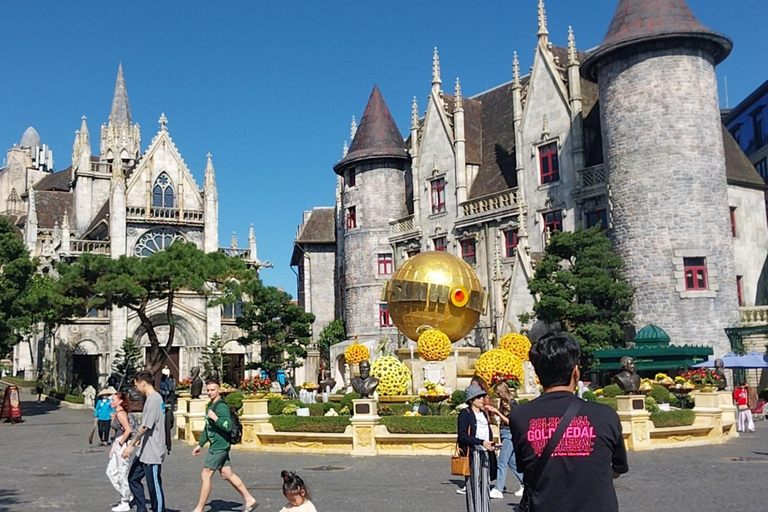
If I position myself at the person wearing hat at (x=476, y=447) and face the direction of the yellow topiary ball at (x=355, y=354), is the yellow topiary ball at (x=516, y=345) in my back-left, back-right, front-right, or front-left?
front-right

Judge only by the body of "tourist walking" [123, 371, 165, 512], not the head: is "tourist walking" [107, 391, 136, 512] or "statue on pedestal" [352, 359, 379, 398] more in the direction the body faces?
the tourist walking

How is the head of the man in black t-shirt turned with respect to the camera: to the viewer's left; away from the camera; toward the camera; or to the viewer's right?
away from the camera

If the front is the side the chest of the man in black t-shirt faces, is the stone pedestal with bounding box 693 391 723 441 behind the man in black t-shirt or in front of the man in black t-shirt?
in front

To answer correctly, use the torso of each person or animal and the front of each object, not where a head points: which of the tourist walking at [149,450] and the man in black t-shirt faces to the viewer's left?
the tourist walking

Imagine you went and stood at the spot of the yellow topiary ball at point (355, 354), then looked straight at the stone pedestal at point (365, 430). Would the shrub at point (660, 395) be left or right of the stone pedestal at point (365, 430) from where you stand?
left

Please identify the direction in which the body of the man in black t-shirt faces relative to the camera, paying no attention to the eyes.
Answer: away from the camera

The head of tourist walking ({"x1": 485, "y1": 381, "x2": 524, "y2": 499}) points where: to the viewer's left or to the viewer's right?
to the viewer's left
